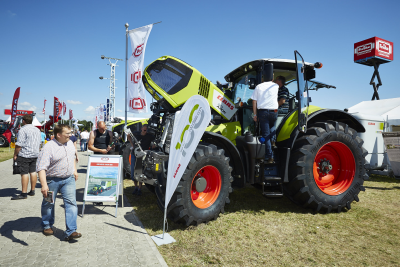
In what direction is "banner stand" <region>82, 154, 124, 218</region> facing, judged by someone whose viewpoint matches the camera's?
facing the viewer

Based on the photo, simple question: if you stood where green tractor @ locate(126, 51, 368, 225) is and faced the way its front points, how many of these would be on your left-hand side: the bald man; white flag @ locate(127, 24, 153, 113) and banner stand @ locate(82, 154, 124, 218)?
0

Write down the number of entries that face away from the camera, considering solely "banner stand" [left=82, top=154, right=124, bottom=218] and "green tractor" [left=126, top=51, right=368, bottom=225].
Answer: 0

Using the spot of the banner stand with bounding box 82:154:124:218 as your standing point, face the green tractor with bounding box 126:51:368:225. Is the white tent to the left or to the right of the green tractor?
left

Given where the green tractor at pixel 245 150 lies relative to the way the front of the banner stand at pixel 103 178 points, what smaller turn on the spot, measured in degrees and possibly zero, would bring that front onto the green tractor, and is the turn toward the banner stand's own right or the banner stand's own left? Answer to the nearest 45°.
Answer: approximately 45° to the banner stand's own left

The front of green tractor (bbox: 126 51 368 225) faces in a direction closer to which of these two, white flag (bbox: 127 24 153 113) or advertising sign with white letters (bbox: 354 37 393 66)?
the white flag

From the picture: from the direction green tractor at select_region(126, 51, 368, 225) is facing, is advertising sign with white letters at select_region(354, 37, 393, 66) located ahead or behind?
behind

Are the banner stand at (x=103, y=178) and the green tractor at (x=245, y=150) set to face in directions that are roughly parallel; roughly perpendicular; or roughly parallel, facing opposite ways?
roughly perpendicular

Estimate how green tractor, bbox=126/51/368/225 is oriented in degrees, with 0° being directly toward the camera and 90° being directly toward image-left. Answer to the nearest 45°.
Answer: approximately 45°

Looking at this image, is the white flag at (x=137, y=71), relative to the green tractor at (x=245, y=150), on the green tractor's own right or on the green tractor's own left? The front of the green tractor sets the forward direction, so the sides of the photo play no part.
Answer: on the green tractor's own right

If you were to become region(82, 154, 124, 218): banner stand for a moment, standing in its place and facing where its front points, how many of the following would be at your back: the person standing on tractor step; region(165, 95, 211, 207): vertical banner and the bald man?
1

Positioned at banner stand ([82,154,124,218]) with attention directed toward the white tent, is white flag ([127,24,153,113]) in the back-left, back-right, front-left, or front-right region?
front-left

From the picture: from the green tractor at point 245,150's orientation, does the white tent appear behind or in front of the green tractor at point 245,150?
behind
